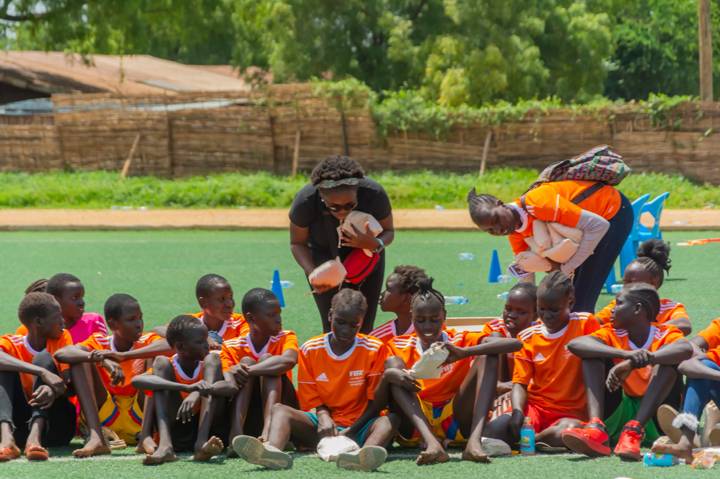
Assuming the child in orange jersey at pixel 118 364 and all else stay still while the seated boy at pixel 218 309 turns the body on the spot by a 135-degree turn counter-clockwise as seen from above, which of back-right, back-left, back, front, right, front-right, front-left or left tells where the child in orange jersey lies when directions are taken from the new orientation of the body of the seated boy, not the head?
back

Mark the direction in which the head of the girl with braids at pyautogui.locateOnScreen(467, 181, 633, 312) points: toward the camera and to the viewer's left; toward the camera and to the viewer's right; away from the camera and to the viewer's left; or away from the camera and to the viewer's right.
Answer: toward the camera and to the viewer's left

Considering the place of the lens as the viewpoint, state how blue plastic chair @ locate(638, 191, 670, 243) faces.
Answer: facing to the left of the viewer

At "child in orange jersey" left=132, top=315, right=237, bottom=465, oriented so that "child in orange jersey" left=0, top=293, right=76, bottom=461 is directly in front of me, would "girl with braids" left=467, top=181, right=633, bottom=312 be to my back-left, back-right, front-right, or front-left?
back-right

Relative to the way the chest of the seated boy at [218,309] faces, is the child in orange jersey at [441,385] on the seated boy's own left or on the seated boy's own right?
on the seated boy's own left

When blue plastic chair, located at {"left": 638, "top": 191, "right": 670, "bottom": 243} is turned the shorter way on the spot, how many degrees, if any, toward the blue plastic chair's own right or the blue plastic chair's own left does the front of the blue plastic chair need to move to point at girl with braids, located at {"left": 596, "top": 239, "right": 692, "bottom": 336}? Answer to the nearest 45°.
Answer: approximately 90° to the blue plastic chair's own left

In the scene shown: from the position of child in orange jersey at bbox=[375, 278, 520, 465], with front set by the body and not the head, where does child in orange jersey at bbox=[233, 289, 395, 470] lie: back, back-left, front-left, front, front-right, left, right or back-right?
right

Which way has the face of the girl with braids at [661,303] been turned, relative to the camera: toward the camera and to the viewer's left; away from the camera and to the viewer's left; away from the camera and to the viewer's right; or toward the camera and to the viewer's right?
toward the camera and to the viewer's left

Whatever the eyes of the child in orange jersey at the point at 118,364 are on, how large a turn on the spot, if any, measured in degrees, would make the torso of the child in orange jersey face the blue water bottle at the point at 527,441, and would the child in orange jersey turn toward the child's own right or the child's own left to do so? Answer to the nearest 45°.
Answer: approximately 45° to the child's own left

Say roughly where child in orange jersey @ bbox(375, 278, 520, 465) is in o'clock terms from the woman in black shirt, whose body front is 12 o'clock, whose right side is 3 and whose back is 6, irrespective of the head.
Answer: The child in orange jersey is roughly at 11 o'clock from the woman in black shirt.

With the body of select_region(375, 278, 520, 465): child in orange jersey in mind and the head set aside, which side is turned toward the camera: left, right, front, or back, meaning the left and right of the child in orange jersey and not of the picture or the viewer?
front

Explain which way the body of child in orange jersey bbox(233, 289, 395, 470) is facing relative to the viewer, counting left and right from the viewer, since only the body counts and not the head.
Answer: facing the viewer

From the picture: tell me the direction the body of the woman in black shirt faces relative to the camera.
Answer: toward the camera

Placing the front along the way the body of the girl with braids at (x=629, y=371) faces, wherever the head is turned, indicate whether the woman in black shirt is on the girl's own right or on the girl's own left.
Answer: on the girl's own right

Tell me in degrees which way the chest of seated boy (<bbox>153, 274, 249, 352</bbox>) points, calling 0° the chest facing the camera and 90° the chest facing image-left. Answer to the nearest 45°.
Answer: approximately 0°

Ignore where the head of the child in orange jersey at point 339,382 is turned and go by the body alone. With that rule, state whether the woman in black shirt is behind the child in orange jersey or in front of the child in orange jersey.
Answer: behind

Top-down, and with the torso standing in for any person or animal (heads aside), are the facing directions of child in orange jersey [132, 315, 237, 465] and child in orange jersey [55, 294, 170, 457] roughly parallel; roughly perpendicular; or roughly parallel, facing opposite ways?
roughly parallel
